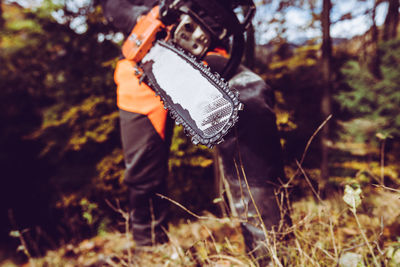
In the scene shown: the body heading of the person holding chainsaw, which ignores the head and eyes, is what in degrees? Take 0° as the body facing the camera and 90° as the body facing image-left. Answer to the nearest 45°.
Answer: approximately 0°

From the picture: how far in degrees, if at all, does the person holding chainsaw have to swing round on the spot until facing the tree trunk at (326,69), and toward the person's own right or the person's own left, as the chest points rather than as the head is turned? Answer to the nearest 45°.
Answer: approximately 135° to the person's own left

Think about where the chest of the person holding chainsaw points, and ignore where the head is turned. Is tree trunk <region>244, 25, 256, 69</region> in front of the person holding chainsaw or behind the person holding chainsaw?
behind
